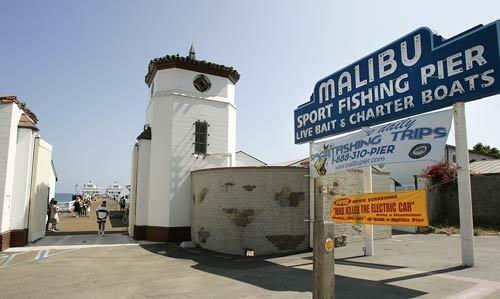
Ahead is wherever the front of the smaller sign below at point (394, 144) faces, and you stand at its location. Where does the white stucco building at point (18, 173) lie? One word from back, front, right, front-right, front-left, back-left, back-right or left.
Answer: front-right

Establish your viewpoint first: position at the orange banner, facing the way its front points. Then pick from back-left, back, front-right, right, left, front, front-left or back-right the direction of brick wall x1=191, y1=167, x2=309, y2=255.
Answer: right

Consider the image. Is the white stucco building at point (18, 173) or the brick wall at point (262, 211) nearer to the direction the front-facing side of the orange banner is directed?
the white stucco building

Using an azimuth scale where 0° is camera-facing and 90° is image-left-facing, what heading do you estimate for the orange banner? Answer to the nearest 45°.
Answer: approximately 45°

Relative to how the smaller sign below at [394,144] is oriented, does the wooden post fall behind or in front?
in front

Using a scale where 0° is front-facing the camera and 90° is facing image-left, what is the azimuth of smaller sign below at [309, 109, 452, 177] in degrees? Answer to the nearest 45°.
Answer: approximately 45°
